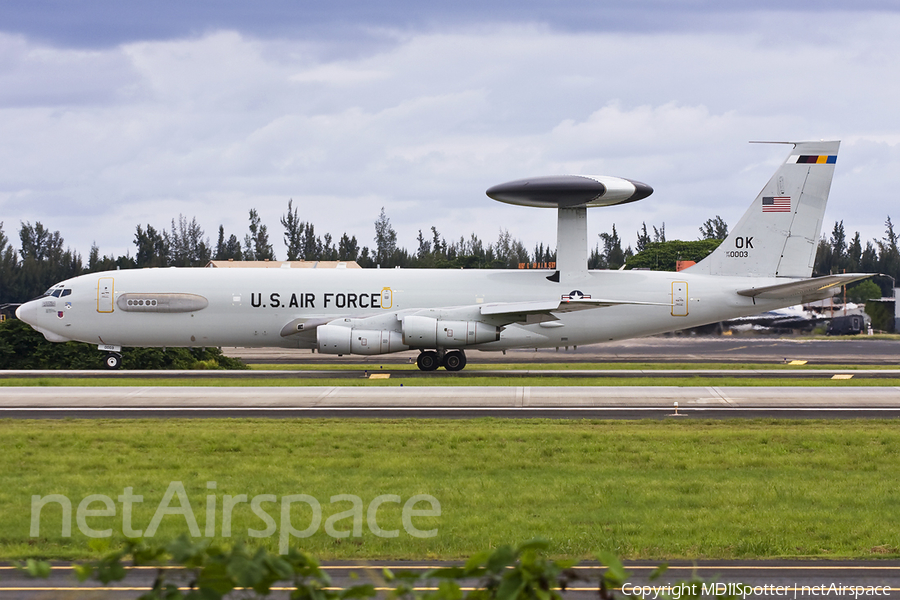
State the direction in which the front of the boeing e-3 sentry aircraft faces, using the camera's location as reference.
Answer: facing to the left of the viewer
